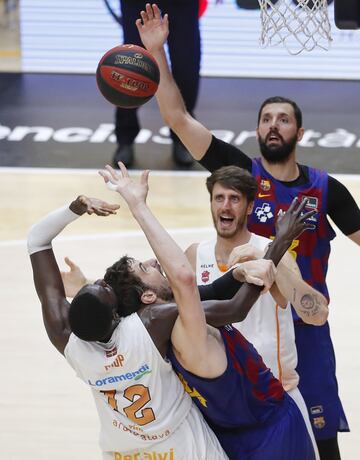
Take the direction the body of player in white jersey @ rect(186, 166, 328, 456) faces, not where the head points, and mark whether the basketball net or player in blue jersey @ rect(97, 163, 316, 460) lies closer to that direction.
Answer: the player in blue jersey

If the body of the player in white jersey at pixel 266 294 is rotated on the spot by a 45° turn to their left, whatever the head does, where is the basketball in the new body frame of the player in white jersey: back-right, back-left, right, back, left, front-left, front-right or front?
back-right

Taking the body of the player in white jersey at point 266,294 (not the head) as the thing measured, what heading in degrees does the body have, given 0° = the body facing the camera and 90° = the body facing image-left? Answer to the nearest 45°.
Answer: approximately 45°

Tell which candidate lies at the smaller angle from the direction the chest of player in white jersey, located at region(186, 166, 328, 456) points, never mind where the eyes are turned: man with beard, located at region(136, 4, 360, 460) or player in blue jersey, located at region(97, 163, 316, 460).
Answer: the player in blue jersey
